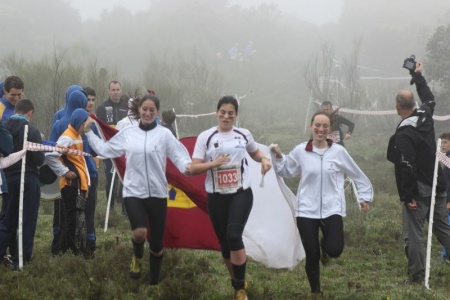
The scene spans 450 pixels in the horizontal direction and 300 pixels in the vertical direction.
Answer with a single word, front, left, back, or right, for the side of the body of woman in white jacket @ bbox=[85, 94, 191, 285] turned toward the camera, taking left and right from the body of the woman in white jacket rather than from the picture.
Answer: front

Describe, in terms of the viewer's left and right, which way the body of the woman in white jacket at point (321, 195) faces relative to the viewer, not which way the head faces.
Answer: facing the viewer

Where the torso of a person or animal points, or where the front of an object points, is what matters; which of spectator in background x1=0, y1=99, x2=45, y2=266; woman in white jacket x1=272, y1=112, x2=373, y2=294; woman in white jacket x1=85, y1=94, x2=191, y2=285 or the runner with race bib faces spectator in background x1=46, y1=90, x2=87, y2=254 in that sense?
spectator in background x1=0, y1=99, x2=45, y2=266

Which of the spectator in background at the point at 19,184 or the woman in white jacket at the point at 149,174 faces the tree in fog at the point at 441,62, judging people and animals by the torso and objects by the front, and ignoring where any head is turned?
the spectator in background

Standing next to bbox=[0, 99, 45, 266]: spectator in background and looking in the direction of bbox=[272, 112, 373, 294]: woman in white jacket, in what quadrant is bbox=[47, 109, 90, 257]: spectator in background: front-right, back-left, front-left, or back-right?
front-left

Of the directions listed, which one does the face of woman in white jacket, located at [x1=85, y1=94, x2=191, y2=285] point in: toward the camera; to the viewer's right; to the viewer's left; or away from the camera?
toward the camera

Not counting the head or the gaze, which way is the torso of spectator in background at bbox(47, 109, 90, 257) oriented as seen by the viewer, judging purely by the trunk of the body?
to the viewer's right

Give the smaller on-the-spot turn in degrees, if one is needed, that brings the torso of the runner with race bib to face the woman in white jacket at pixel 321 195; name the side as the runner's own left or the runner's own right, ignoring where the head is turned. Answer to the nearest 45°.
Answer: approximately 90° to the runner's own left

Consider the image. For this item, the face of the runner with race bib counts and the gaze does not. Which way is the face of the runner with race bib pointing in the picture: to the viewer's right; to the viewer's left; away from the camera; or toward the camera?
toward the camera
